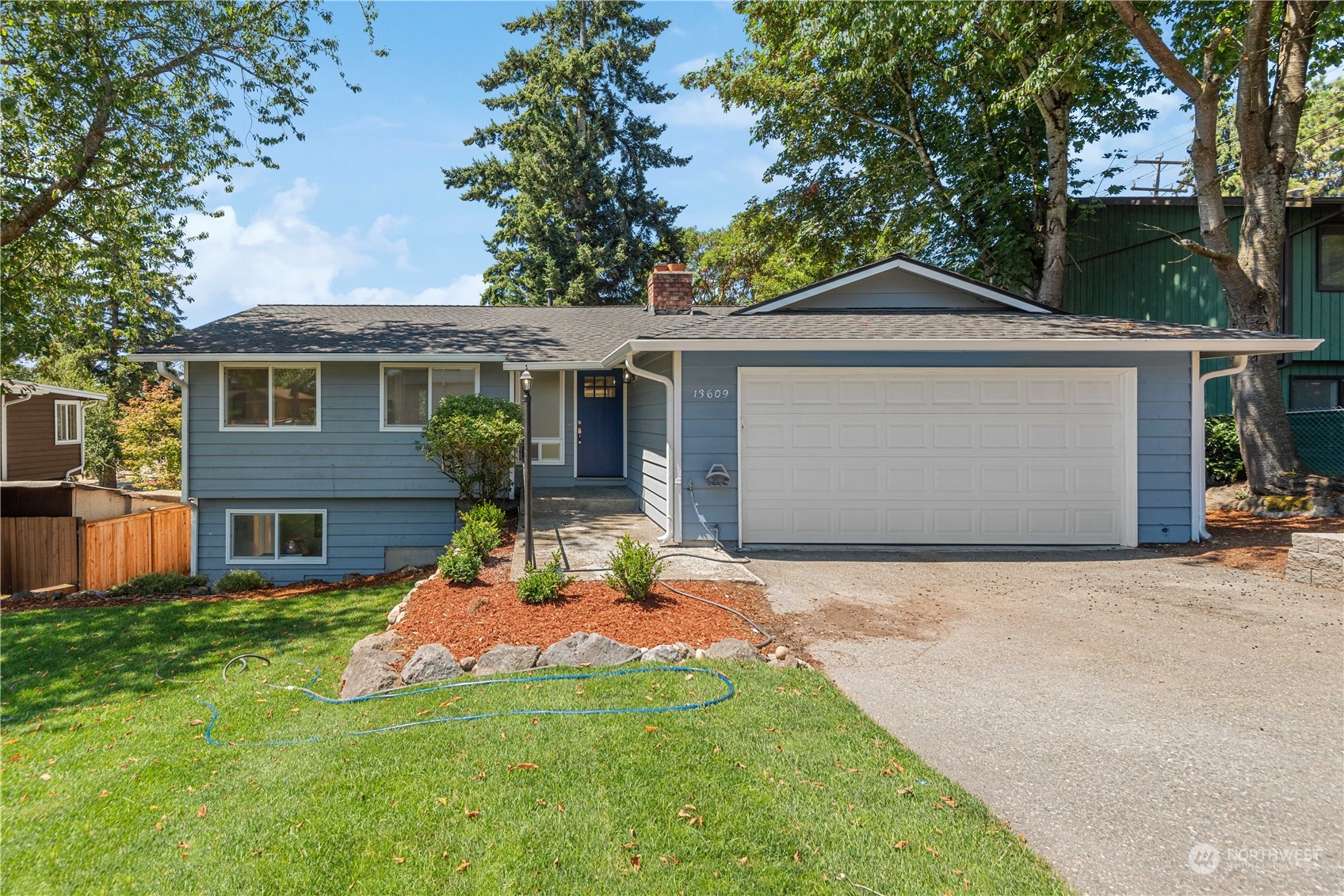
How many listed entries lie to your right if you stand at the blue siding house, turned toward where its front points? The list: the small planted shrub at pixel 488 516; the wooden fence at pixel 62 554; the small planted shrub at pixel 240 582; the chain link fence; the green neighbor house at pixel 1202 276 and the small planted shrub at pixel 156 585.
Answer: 4

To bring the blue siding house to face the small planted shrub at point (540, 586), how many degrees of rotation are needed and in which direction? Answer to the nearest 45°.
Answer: approximately 45° to its right

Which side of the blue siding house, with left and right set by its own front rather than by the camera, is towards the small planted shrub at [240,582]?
right

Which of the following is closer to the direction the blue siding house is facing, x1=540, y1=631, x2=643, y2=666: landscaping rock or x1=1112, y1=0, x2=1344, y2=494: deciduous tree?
the landscaping rock

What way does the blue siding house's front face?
toward the camera

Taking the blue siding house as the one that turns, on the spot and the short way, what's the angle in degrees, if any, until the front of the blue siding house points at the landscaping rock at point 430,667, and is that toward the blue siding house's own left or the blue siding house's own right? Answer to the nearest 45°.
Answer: approximately 45° to the blue siding house's own right

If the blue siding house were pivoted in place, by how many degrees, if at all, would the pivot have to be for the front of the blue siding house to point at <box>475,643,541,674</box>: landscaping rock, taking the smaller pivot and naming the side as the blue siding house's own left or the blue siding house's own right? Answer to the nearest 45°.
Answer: approximately 45° to the blue siding house's own right

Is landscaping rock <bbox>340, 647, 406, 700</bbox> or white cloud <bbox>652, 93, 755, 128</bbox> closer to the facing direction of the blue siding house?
the landscaping rock

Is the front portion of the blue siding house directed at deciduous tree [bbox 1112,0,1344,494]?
no

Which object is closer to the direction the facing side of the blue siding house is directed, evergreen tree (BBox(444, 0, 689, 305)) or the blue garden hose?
the blue garden hose

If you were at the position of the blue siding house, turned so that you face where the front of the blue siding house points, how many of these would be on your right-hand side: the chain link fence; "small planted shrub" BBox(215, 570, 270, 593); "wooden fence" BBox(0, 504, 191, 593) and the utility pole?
2

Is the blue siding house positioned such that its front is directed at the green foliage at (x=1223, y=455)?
no

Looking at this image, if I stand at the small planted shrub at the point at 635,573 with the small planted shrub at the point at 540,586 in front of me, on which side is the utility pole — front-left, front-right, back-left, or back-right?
back-right

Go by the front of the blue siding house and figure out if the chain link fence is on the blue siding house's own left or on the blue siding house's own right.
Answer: on the blue siding house's own left

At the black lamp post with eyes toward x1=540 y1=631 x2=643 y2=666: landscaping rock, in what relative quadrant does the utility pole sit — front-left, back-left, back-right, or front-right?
back-left

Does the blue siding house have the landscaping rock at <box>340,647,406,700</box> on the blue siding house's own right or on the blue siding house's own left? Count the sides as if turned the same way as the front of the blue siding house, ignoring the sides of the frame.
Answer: on the blue siding house's own right

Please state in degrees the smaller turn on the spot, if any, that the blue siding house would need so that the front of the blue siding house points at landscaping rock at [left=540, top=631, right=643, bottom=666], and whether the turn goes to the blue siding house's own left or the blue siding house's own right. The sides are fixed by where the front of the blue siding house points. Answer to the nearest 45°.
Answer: approximately 45° to the blue siding house's own right

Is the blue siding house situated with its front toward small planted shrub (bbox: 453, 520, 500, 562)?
no
